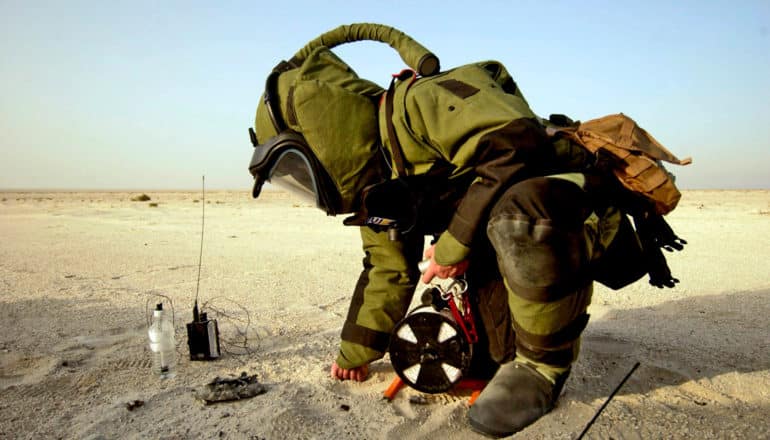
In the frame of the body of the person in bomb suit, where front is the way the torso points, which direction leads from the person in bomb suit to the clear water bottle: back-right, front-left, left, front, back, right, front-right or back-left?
front-right

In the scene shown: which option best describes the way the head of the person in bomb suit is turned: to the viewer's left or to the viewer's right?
to the viewer's left

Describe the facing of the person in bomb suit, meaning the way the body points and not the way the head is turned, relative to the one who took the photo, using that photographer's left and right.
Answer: facing the viewer and to the left of the viewer

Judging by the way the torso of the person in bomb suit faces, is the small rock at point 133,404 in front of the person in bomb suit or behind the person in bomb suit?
in front
